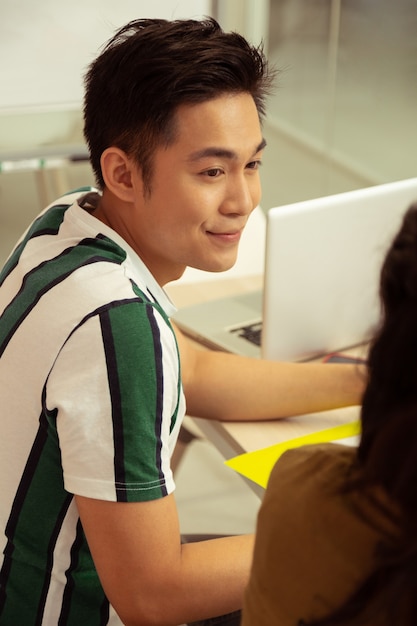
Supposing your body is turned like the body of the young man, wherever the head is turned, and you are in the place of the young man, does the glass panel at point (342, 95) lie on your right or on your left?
on your left

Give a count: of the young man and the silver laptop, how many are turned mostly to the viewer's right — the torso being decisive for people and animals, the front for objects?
1

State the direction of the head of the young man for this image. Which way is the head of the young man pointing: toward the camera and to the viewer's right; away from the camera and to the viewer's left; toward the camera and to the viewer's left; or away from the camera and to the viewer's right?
toward the camera and to the viewer's right

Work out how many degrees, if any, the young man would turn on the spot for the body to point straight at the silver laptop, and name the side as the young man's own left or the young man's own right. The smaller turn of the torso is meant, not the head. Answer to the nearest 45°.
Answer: approximately 45° to the young man's own left

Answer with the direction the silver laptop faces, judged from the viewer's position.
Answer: facing away from the viewer and to the left of the viewer

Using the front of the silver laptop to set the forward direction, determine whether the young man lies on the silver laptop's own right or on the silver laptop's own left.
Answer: on the silver laptop's own left

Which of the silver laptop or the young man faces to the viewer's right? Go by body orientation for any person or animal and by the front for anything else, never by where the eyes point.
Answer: the young man

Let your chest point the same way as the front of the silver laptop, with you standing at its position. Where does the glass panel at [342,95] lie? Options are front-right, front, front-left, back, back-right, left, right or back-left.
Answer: front-right

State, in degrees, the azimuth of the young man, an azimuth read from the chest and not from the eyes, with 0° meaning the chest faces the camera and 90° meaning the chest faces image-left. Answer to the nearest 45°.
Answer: approximately 270°
